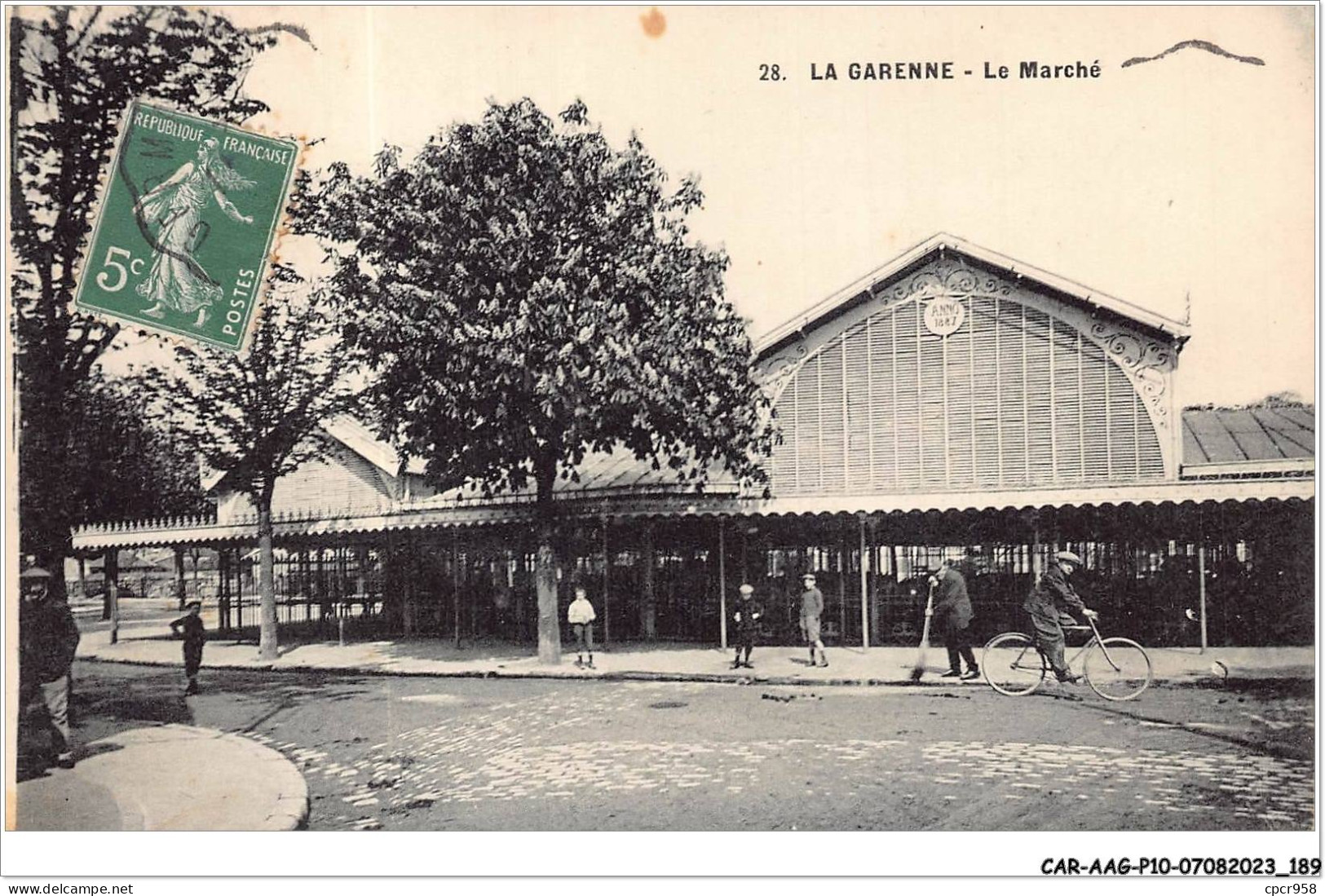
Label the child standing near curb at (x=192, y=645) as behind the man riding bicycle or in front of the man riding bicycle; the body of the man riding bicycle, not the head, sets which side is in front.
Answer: behind

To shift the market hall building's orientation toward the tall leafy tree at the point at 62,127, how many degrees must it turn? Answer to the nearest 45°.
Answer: approximately 45° to its right

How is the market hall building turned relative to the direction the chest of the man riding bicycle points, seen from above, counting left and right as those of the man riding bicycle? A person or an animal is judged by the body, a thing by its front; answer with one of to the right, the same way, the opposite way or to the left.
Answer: to the right

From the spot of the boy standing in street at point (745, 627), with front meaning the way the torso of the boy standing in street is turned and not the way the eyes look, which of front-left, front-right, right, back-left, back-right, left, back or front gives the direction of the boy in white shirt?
right

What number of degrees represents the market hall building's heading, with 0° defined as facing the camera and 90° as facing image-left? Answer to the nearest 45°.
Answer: approximately 0°

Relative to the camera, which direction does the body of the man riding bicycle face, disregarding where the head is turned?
to the viewer's right

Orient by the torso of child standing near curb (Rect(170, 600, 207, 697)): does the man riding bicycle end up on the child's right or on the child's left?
on the child's left
